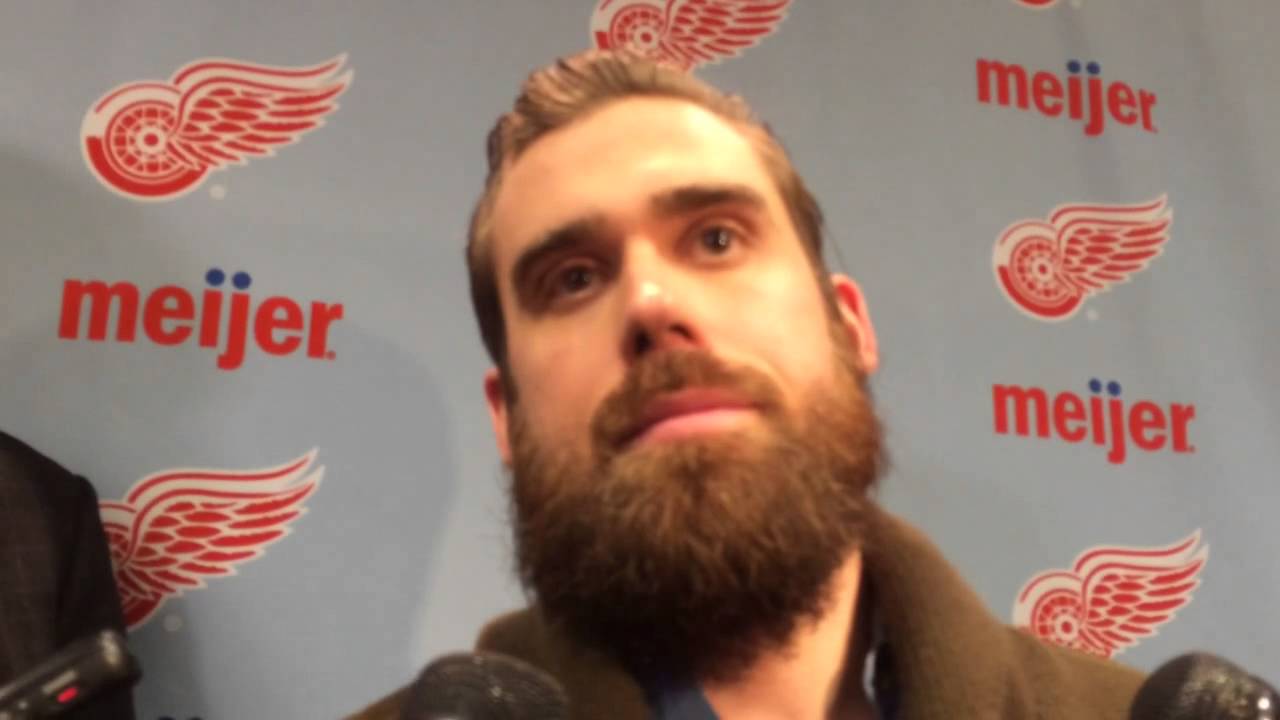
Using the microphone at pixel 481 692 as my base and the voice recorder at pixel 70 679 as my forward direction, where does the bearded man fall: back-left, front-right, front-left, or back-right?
back-right

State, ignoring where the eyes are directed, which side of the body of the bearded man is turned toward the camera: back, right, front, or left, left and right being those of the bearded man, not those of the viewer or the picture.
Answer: front
